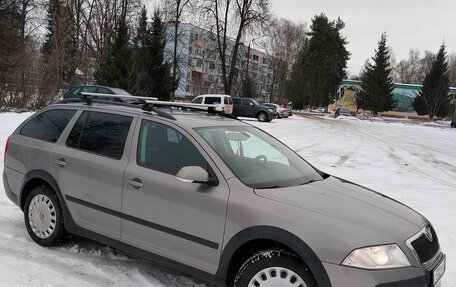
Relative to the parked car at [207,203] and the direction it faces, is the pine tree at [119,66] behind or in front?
behind

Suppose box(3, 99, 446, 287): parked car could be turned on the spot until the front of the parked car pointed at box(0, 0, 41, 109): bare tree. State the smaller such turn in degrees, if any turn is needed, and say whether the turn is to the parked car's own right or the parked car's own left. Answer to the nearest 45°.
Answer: approximately 180°

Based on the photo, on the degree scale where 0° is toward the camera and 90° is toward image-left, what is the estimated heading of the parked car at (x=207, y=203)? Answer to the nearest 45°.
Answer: approximately 315°

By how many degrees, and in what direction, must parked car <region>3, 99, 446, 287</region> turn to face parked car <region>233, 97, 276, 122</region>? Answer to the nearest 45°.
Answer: approximately 135° to its left
